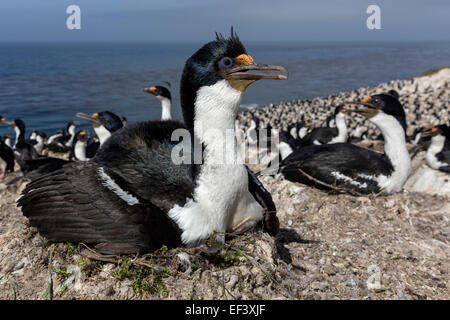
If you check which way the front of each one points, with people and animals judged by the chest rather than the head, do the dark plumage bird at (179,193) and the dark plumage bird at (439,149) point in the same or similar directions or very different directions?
very different directions

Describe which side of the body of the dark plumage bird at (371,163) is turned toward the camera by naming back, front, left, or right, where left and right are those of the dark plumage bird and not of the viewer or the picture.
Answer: right
